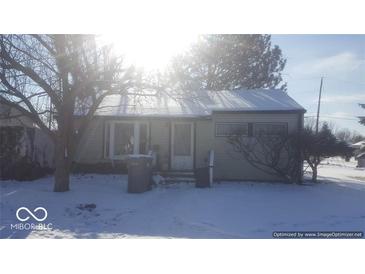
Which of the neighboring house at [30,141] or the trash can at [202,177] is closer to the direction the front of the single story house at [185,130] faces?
the trash can

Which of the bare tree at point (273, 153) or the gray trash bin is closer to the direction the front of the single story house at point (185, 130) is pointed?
the gray trash bin

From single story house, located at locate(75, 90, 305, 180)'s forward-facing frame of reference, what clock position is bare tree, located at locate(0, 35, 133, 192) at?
The bare tree is roughly at 1 o'clock from the single story house.

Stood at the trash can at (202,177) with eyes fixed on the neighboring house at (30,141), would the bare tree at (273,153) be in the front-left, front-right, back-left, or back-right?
back-right

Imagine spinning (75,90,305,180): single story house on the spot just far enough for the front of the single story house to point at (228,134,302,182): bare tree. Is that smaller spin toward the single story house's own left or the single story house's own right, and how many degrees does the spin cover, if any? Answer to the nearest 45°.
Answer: approximately 90° to the single story house's own left

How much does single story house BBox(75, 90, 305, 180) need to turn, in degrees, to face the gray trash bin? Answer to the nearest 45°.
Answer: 0° — it already faces it

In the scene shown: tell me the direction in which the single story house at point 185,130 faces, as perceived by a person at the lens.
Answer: facing the viewer

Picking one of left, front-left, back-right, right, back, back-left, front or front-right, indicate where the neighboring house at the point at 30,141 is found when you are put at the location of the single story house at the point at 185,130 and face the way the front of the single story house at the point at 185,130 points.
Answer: right
